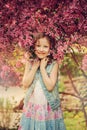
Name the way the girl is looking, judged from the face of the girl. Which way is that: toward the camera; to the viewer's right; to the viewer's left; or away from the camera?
toward the camera

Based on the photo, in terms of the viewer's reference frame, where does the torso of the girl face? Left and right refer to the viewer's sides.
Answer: facing the viewer
